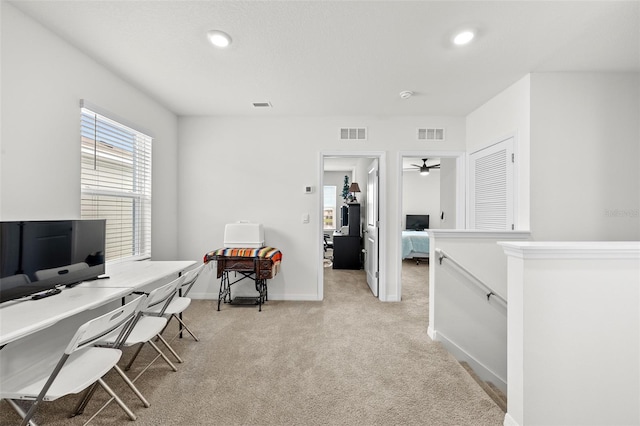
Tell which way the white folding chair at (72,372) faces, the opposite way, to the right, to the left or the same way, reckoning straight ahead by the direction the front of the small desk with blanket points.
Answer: to the right

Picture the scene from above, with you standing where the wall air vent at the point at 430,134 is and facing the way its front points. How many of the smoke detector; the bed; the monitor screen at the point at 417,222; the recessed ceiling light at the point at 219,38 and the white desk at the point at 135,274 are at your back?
2

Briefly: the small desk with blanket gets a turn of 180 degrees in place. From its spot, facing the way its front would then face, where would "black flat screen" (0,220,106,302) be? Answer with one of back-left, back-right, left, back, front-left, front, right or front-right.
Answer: back-left

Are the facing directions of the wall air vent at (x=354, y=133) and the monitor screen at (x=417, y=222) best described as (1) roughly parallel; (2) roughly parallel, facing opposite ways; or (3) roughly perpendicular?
roughly parallel

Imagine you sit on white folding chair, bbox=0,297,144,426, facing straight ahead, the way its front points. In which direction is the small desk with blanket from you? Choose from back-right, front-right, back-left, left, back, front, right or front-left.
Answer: right

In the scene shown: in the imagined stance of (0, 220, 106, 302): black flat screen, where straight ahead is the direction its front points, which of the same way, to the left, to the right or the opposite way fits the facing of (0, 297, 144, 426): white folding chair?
the opposite way

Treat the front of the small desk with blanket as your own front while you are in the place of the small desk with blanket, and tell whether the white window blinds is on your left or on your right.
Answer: on your right

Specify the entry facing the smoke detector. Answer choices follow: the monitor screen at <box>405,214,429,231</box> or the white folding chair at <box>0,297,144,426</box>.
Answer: the monitor screen

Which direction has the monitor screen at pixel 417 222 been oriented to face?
toward the camera

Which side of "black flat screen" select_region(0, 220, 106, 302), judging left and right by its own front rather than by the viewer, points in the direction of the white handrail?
front

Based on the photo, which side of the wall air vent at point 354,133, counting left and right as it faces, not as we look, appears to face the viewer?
front

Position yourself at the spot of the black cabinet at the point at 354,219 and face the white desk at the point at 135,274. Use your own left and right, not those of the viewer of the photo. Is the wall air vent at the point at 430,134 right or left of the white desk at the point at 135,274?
left

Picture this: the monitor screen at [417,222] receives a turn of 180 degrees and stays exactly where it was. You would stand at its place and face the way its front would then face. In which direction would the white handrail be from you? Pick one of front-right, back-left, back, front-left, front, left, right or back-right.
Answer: back

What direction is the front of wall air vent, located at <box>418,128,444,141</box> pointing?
toward the camera

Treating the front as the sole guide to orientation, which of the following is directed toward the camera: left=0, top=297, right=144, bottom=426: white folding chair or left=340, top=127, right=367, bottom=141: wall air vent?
the wall air vent

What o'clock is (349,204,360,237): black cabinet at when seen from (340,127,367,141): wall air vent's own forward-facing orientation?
The black cabinet is roughly at 6 o'clock from the wall air vent.

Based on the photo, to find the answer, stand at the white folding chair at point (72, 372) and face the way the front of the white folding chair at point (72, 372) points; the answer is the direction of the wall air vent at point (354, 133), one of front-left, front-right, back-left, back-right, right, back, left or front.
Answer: back-right
